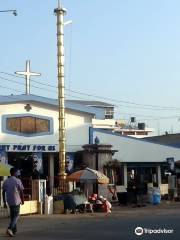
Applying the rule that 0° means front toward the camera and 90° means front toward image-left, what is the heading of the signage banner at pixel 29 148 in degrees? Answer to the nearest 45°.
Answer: approximately 0°

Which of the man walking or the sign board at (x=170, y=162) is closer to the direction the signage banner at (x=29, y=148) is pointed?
the man walking

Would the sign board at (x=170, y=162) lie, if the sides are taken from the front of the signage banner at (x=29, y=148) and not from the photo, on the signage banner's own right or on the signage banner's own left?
on the signage banner's own left

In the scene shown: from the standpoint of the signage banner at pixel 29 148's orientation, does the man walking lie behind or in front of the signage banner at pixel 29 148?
in front
